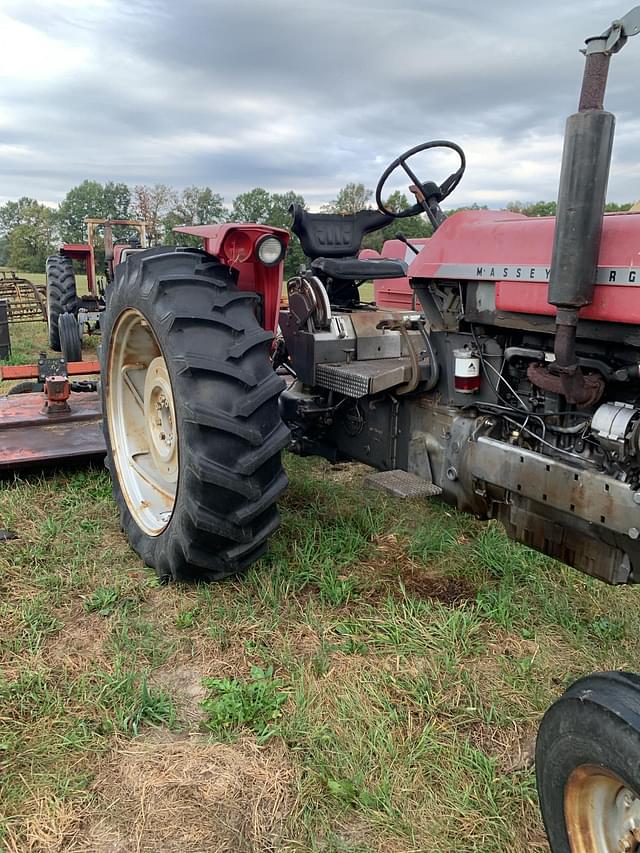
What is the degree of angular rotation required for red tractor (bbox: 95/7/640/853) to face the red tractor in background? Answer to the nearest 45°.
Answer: approximately 180°

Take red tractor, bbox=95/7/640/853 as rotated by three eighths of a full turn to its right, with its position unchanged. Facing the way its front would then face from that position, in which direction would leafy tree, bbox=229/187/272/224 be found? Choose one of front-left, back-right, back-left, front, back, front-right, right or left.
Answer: right

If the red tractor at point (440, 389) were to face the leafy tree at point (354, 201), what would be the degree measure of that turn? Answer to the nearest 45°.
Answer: approximately 135° to its left

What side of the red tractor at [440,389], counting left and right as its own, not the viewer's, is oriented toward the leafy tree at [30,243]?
back

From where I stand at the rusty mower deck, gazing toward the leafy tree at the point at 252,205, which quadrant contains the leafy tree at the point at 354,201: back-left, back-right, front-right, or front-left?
front-right

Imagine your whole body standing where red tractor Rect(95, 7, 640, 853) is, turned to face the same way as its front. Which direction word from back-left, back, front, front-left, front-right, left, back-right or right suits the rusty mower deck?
back

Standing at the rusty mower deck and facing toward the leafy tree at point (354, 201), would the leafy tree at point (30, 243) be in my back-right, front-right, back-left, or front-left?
front-left

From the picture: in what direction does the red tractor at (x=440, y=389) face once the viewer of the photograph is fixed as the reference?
facing the viewer and to the right of the viewer

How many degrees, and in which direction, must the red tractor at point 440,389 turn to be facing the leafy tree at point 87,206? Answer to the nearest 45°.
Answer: approximately 180°
